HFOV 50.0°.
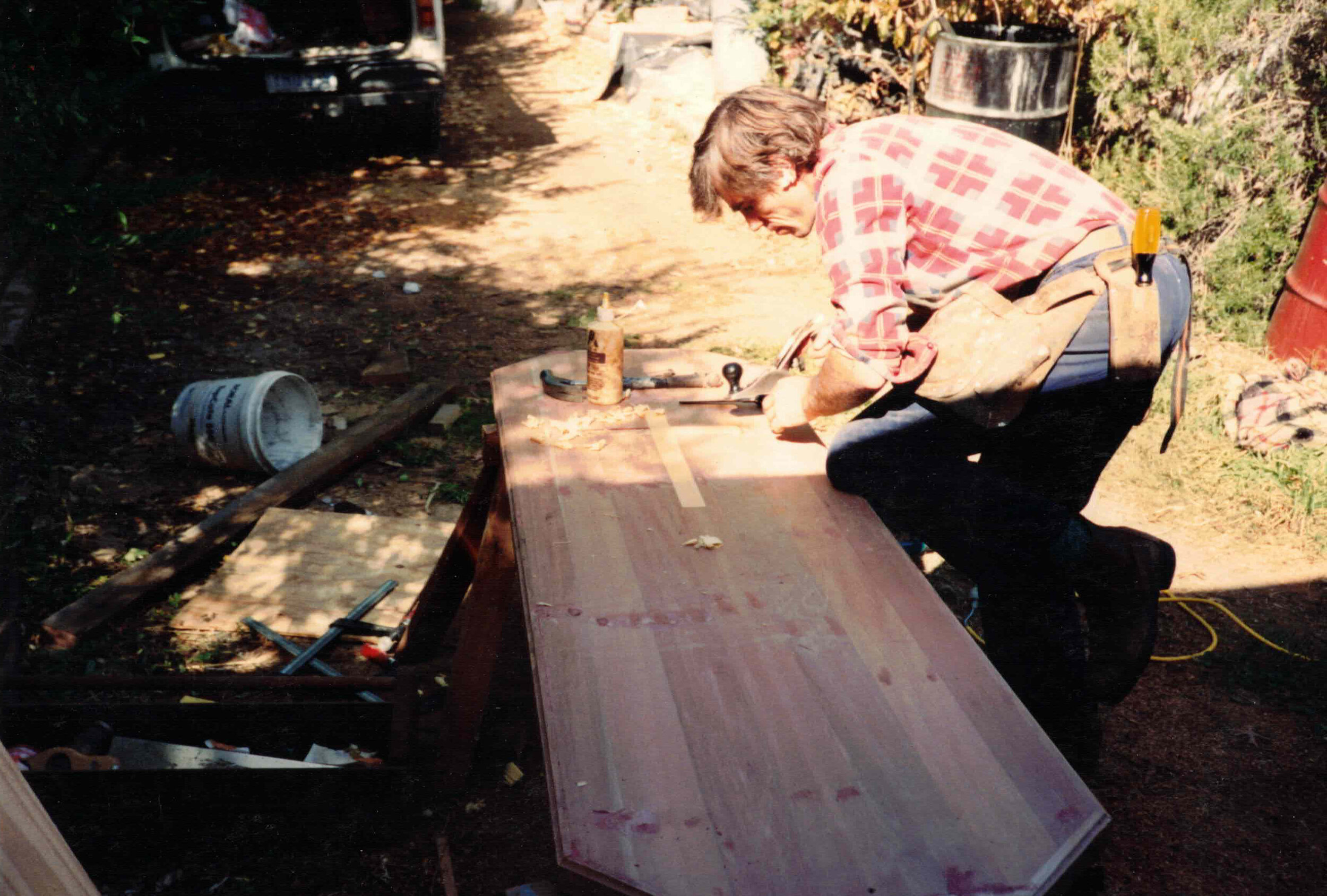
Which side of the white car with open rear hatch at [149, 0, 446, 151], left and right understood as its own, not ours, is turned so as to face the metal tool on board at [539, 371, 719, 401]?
back

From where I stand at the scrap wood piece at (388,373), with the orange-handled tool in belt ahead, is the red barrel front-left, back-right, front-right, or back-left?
front-left

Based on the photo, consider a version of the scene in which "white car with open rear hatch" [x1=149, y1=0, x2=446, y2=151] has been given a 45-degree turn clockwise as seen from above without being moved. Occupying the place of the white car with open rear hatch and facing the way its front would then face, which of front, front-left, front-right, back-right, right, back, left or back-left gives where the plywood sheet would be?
back-right

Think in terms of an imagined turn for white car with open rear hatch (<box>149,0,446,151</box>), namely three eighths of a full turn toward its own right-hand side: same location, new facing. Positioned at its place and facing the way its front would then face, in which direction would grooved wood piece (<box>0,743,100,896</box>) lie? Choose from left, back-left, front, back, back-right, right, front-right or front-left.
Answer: front-right

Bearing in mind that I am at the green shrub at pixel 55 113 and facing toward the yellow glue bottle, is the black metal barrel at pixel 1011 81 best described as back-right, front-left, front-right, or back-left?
front-left

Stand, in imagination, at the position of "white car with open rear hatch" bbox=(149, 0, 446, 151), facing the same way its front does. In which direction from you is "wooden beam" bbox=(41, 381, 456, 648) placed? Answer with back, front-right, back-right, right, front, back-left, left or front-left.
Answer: back

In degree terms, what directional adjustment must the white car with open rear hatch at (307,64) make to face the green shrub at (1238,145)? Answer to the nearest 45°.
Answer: approximately 135° to its right

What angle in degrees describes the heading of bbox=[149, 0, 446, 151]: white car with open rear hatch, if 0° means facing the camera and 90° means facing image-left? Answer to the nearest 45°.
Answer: approximately 180°

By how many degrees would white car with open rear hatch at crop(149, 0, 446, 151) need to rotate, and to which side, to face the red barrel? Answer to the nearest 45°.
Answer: approximately 135° to its right

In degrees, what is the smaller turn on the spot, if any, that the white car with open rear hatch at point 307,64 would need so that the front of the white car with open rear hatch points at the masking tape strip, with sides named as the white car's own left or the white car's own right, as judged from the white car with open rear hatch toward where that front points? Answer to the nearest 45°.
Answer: approximately 180°

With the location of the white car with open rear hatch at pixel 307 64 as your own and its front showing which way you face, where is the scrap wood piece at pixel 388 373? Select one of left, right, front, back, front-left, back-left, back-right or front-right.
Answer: back

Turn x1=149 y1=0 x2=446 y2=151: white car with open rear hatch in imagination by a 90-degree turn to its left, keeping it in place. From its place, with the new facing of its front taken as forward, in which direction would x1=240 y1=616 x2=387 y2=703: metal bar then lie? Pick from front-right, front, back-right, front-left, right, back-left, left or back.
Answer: left

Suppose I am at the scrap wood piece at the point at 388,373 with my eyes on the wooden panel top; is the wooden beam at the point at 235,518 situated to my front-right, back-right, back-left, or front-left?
front-right

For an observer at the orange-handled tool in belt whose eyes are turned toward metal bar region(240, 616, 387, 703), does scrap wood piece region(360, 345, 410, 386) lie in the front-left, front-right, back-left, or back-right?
front-right

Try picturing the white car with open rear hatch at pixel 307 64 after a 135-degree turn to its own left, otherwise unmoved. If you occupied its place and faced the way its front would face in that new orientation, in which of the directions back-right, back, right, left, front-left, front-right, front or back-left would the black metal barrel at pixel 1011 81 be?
left

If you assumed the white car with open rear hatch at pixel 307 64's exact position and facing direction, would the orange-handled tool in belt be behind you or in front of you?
behind
